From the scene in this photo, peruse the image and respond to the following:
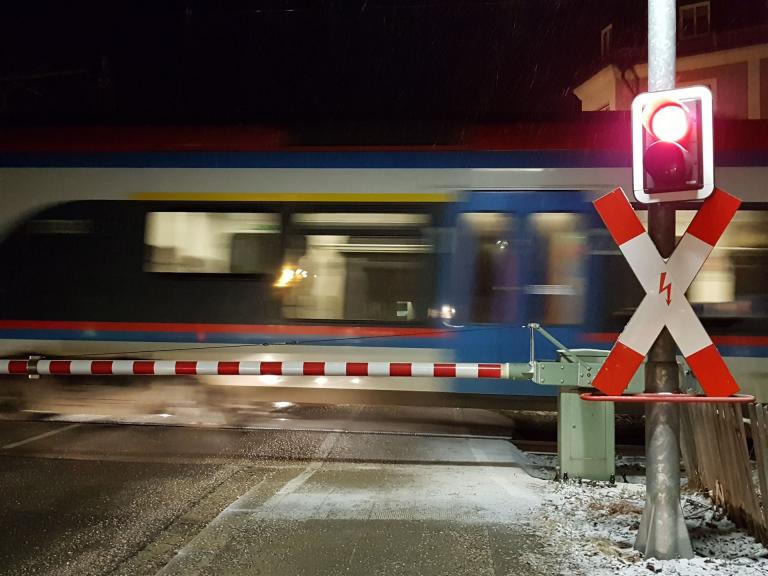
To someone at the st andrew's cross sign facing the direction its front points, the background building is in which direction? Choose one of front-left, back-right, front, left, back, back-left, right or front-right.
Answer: back

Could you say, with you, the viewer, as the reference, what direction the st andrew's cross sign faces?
facing the viewer

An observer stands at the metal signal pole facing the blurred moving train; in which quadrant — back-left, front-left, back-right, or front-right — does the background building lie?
front-right
